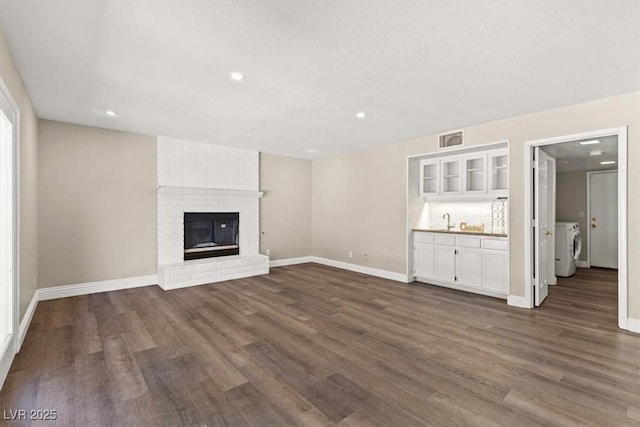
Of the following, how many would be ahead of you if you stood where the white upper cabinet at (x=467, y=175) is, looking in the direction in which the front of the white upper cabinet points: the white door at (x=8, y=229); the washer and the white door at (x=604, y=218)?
1

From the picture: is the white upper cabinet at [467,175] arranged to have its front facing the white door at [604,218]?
no

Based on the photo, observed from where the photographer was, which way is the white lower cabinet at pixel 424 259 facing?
facing the viewer and to the left of the viewer

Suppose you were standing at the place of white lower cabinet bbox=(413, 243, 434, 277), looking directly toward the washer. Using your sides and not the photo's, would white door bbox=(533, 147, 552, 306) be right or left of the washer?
right

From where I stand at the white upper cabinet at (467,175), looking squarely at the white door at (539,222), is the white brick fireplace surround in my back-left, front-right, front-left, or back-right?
back-right

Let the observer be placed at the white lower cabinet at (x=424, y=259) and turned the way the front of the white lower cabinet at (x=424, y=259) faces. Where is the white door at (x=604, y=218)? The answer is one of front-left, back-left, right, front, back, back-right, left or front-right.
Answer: back

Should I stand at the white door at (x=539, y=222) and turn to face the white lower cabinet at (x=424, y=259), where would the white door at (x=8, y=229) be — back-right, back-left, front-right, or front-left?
front-left

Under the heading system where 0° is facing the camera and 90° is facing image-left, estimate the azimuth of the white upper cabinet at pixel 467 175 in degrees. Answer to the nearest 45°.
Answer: approximately 45°

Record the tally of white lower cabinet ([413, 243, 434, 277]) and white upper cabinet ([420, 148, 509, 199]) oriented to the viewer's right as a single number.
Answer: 0

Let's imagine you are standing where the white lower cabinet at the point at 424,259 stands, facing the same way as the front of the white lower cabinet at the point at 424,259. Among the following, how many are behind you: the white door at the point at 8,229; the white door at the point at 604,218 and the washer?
2

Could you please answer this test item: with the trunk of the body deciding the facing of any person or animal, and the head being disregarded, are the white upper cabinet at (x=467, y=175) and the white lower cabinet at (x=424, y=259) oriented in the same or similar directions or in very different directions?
same or similar directions

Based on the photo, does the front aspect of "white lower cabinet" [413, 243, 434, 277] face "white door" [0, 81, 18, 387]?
yes

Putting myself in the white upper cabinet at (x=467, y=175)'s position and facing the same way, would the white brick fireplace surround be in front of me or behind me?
in front
